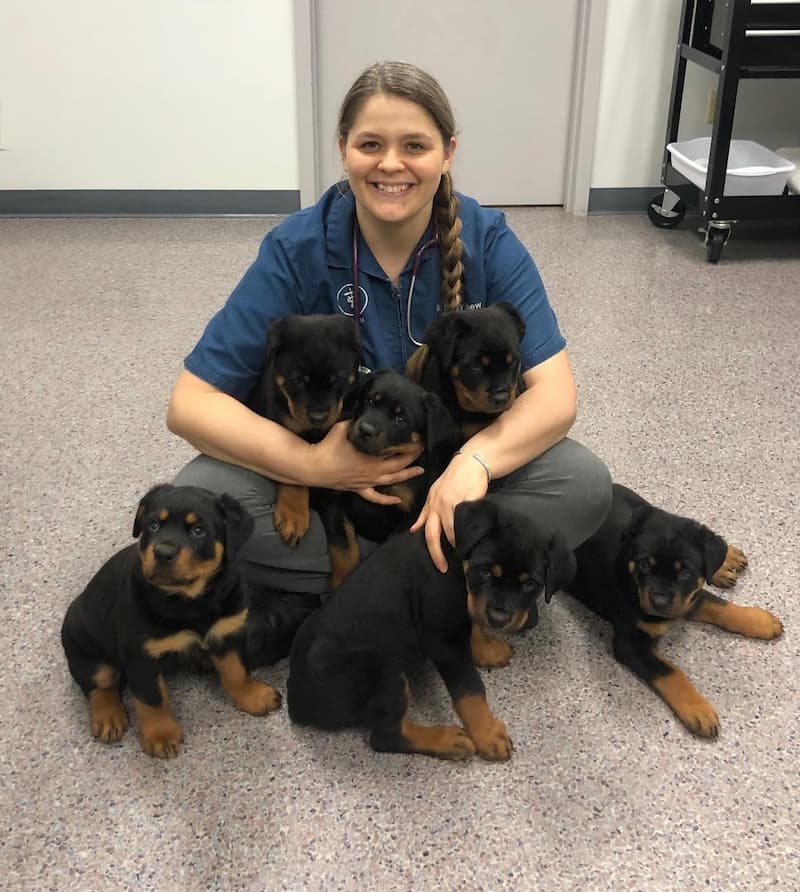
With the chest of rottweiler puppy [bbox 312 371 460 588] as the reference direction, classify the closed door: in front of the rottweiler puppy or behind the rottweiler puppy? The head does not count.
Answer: behind

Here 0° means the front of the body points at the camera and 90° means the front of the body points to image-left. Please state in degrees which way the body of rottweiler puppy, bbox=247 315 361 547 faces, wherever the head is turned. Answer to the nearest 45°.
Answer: approximately 0°
